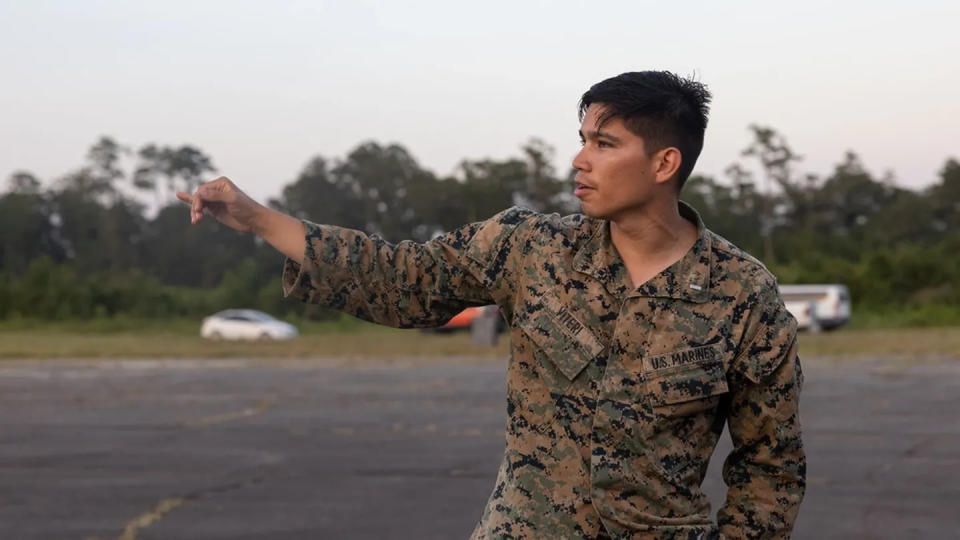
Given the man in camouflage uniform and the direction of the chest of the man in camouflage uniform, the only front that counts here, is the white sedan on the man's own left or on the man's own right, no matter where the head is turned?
on the man's own right

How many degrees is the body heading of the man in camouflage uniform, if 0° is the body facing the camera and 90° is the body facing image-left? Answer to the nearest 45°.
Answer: approximately 45°

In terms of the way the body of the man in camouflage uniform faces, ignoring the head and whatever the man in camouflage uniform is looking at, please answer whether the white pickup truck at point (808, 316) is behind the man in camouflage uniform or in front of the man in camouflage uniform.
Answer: behind

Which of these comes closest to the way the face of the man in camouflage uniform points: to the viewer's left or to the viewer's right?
to the viewer's left
